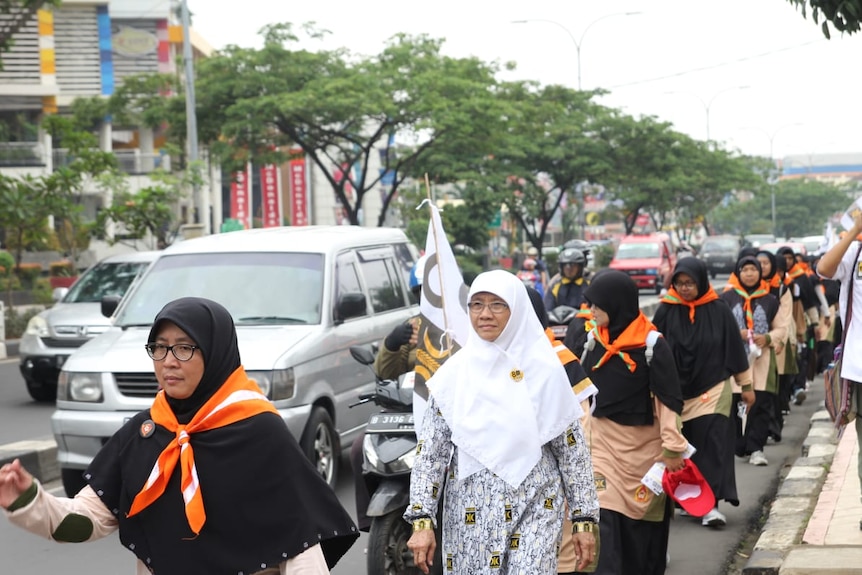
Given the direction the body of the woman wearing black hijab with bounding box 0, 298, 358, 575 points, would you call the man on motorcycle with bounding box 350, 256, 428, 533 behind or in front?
behind

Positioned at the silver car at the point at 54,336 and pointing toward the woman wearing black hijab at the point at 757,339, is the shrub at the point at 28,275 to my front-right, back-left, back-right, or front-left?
back-left

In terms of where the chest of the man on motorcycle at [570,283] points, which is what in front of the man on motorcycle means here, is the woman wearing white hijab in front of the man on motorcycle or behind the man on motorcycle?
in front

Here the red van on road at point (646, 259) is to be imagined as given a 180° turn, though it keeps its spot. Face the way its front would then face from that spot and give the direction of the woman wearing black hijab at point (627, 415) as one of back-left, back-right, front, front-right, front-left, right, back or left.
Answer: back

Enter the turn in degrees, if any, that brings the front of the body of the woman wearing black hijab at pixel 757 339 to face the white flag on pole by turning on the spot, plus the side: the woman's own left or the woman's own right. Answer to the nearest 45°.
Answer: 0° — they already face it

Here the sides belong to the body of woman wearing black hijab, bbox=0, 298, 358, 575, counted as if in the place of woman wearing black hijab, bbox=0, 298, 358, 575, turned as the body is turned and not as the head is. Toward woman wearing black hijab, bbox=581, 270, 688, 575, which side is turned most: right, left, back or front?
back

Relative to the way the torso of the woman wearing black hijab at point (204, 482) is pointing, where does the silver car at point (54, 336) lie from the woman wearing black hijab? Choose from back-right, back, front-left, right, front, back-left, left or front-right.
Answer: back-right

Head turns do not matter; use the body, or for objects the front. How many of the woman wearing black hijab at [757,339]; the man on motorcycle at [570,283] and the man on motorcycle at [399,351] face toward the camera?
3

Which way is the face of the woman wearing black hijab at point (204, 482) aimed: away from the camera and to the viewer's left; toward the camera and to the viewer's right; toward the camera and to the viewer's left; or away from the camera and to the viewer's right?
toward the camera and to the viewer's left

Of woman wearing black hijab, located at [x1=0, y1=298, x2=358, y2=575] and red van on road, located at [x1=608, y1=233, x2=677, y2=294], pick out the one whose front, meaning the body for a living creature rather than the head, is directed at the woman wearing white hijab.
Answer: the red van on road

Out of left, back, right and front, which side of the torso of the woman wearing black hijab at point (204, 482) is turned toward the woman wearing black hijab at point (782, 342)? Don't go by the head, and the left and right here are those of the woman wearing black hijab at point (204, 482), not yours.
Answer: back
